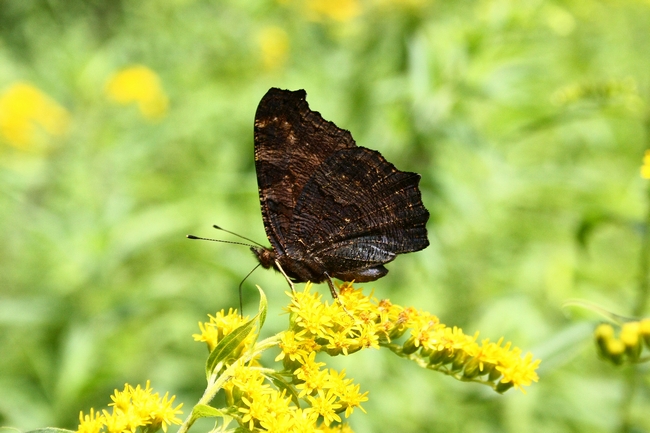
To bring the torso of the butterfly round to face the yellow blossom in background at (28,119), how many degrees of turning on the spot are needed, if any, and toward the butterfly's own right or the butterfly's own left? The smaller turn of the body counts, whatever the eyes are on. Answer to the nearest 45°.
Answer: approximately 45° to the butterfly's own right

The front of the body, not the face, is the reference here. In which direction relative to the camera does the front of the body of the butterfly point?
to the viewer's left

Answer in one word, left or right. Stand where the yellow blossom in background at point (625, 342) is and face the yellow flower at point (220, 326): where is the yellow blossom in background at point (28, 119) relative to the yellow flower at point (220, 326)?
right

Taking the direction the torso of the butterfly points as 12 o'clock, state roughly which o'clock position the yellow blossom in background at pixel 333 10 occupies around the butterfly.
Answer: The yellow blossom in background is roughly at 3 o'clock from the butterfly.

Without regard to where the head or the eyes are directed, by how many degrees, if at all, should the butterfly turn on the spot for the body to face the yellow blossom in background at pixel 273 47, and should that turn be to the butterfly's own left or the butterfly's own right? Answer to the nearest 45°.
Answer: approximately 90° to the butterfly's own right
